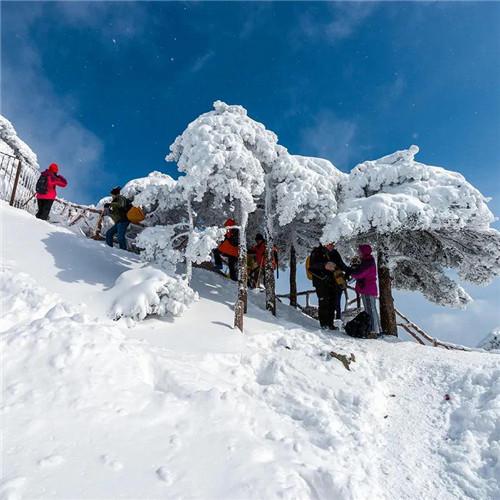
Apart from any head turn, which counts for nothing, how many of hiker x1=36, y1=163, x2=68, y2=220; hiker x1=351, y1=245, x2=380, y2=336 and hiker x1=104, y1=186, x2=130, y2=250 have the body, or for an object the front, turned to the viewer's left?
2

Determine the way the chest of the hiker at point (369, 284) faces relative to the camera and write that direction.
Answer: to the viewer's left

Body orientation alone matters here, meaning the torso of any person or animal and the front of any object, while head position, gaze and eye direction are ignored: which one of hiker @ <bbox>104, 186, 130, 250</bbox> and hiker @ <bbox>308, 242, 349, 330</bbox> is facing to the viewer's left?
hiker @ <bbox>104, 186, 130, 250</bbox>

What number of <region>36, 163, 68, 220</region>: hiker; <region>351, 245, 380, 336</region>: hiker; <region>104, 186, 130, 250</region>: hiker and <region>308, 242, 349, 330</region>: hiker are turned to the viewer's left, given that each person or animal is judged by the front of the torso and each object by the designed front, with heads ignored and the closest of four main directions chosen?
2

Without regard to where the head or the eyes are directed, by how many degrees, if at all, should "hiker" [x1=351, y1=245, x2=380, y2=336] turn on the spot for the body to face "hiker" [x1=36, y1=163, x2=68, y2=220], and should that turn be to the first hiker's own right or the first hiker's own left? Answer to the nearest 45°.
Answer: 0° — they already face them

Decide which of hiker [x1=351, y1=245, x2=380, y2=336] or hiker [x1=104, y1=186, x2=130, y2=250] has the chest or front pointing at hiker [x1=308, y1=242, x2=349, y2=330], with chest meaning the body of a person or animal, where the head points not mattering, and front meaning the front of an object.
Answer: hiker [x1=351, y1=245, x2=380, y2=336]

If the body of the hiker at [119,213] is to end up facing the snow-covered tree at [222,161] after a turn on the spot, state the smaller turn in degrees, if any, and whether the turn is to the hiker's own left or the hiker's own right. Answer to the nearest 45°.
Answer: approximately 135° to the hiker's own left

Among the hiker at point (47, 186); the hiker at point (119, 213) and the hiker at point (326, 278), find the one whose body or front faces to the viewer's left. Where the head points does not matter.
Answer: the hiker at point (119, 213)

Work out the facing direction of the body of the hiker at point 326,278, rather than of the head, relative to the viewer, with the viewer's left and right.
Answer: facing the viewer and to the right of the viewer

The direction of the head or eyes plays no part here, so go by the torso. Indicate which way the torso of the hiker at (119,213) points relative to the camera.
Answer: to the viewer's left

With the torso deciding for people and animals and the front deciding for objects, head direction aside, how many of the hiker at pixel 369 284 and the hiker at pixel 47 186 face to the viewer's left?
1
